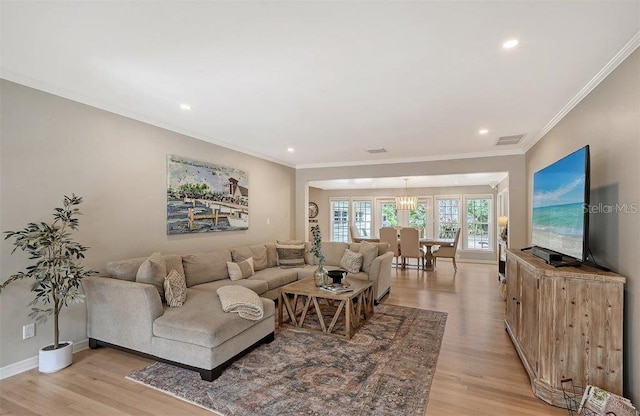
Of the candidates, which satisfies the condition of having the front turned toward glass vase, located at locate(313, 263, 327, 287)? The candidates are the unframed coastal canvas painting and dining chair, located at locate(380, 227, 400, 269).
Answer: the unframed coastal canvas painting

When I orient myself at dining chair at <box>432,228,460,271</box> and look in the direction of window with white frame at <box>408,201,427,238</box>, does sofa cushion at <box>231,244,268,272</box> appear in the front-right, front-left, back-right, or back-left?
back-left

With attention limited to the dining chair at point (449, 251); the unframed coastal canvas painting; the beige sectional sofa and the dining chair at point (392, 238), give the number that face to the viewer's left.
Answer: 1

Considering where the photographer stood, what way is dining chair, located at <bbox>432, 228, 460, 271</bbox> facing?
facing to the left of the viewer

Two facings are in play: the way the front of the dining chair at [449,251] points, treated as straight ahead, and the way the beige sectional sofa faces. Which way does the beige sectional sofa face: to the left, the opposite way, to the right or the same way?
the opposite way

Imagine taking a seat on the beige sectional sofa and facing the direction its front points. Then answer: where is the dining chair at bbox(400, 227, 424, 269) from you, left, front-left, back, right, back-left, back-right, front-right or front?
left

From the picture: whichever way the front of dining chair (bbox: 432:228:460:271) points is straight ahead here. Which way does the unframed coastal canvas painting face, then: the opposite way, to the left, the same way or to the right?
the opposite way

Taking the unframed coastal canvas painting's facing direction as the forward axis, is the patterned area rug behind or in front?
in front

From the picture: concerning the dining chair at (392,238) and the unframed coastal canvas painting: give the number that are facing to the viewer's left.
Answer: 0

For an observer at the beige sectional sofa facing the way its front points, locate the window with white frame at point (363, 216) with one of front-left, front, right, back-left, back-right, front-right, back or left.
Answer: left

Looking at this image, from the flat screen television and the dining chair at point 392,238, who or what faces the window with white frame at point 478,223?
the dining chair

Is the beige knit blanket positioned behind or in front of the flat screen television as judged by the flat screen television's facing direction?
in front

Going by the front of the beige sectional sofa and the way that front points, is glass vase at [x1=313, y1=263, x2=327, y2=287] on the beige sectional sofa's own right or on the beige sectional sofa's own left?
on the beige sectional sofa's own left

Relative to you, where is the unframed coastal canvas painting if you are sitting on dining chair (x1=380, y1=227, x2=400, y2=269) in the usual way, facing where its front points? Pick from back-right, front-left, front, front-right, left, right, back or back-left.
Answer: back

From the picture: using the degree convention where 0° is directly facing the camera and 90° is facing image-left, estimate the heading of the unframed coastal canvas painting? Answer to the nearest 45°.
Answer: approximately 315°

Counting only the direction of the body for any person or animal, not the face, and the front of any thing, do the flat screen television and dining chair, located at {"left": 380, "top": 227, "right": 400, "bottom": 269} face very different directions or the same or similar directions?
very different directions

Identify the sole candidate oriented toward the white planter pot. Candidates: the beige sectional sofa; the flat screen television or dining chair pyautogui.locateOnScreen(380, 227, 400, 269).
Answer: the flat screen television

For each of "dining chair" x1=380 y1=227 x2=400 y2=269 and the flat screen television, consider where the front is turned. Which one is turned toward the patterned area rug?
the flat screen television
